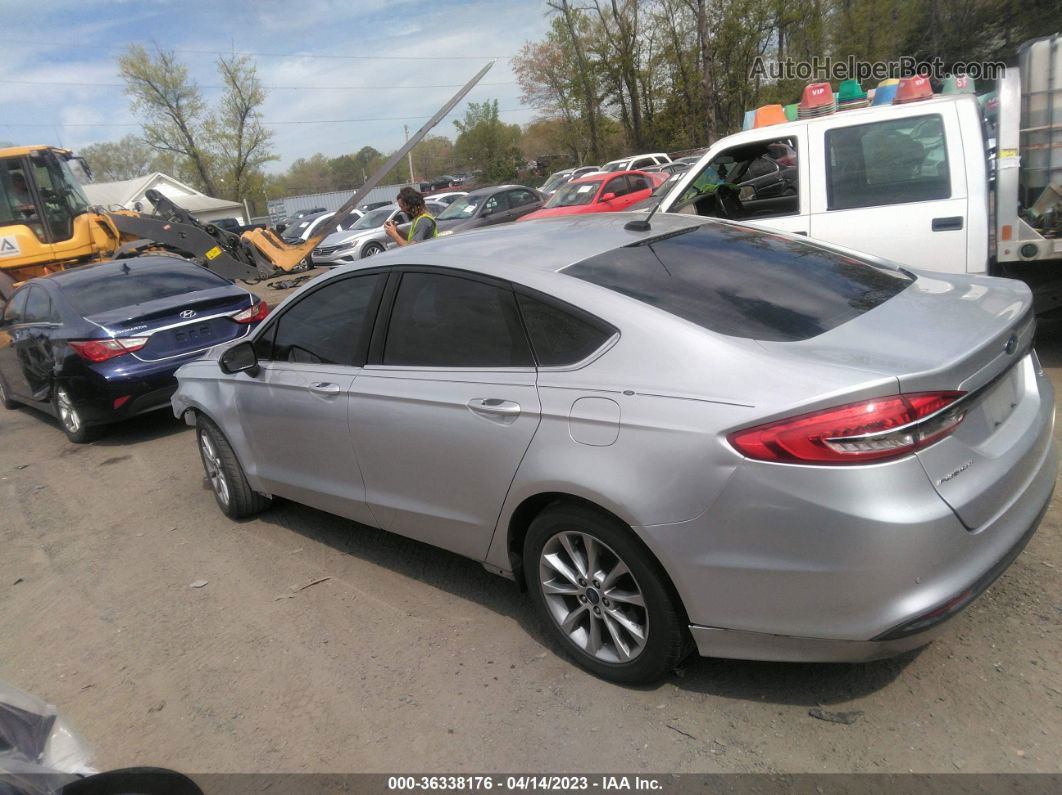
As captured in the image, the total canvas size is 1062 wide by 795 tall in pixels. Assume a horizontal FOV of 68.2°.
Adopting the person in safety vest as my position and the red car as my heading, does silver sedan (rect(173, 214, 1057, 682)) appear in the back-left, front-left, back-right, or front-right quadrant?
back-right

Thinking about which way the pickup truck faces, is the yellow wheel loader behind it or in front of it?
in front

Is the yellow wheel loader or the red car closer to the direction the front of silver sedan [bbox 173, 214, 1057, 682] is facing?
the yellow wheel loader

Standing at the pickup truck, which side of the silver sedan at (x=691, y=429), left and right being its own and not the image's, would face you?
right

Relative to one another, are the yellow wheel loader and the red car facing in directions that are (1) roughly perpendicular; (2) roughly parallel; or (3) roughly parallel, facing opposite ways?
roughly parallel, facing opposite ways

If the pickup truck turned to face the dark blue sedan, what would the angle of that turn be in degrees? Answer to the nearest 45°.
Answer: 0° — it already faces it

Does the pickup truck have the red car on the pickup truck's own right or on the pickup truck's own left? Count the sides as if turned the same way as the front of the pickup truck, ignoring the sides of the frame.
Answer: on the pickup truck's own right

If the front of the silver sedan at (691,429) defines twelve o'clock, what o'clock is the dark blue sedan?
The dark blue sedan is roughly at 12 o'clock from the silver sedan.

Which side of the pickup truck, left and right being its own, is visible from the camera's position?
left

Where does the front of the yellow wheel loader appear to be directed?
to the viewer's right

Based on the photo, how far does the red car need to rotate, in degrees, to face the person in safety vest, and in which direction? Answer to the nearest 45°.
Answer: approximately 45° to its left

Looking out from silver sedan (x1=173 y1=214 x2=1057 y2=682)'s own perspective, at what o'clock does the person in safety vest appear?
The person in safety vest is roughly at 1 o'clock from the silver sedan.

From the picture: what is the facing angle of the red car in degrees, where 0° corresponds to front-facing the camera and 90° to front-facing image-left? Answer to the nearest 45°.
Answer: approximately 45°

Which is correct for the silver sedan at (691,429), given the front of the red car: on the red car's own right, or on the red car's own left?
on the red car's own left

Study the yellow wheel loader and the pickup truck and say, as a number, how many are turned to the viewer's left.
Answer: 1

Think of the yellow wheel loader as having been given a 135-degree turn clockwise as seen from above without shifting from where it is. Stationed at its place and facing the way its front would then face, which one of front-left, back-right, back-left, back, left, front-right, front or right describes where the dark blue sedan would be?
front-left

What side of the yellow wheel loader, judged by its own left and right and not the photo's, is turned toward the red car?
front
